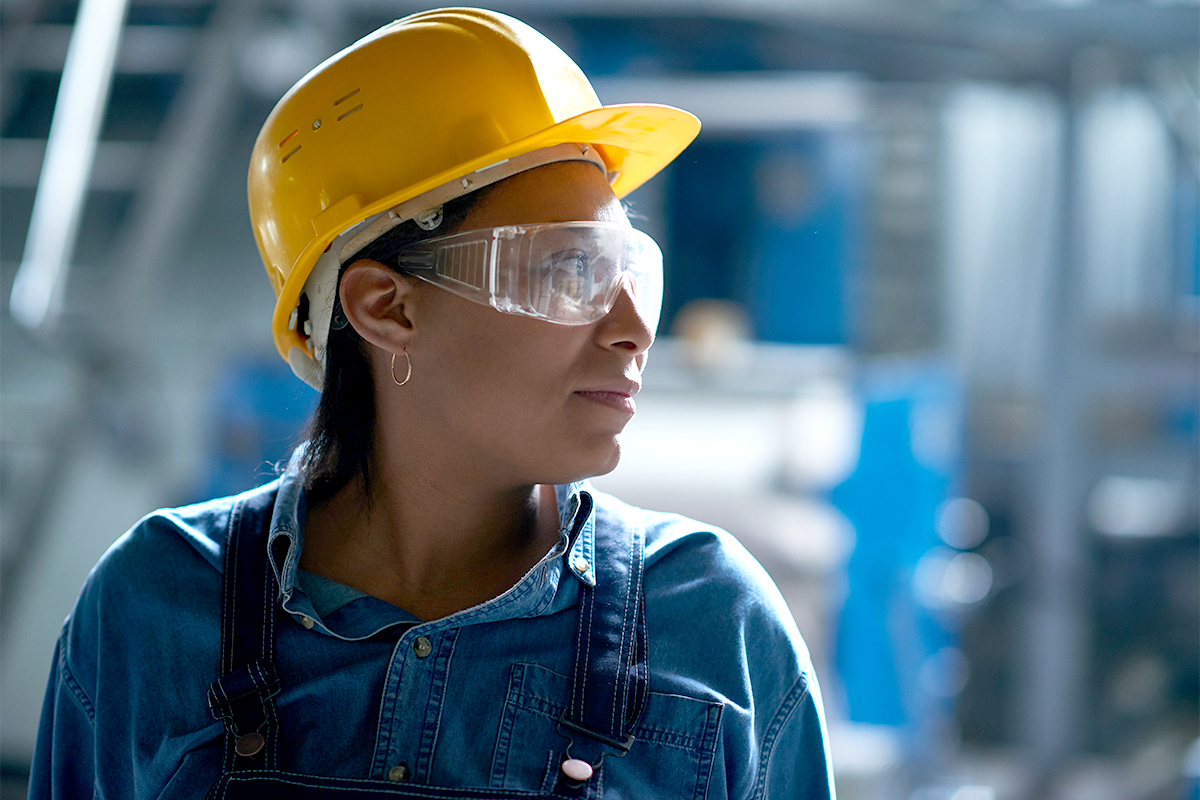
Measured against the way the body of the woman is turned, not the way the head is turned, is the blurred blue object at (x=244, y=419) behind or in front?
behind

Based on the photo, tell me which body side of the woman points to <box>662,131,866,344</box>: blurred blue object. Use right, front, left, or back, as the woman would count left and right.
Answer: back

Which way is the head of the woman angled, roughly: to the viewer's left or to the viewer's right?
to the viewer's right

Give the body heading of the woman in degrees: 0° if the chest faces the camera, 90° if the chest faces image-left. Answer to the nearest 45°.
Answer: approximately 0°

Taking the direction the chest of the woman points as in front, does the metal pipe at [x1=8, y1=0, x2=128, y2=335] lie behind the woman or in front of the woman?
behind
